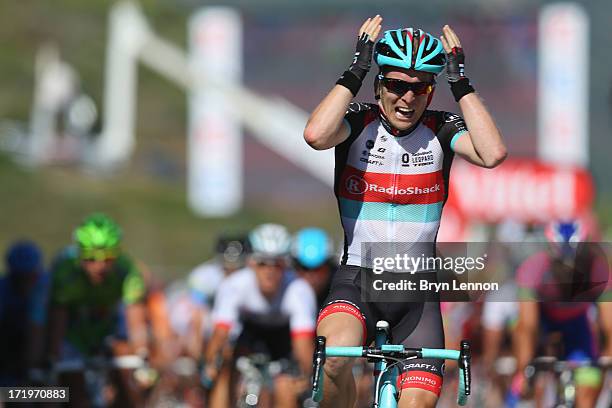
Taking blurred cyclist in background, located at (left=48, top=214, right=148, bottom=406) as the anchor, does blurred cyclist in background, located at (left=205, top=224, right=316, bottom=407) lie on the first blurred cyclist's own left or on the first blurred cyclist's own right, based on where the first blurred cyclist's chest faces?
on the first blurred cyclist's own left

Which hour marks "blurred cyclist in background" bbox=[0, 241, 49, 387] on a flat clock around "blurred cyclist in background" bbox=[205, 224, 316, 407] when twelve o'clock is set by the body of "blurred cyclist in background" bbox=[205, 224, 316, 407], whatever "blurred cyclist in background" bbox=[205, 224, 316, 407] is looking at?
"blurred cyclist in background" bbox=[0, 241, 49, 387] is roughly at 3 o'clock from "blurred cyclist in background" bbox=[205, 224, 316, 407].

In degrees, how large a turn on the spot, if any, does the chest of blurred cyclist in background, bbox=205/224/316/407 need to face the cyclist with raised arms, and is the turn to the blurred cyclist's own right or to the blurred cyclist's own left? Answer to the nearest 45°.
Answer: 0° — they already face them

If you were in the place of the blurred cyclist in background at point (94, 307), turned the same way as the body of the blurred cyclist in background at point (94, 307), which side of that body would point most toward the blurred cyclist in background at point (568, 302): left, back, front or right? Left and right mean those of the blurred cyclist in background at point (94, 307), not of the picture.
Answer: left

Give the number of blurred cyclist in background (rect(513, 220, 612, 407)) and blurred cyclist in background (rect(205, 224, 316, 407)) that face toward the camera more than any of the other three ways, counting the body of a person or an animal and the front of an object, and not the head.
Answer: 2

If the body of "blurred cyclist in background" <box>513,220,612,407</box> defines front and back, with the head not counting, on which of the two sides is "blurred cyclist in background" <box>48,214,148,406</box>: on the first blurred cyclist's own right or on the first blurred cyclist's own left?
on the first blurred cyclist's own right

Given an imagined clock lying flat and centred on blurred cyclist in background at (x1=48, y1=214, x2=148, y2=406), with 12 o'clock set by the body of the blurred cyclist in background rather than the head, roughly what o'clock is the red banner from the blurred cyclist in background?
The red banner is roughly at 7 o'clock from the blurred cyclist in background.
